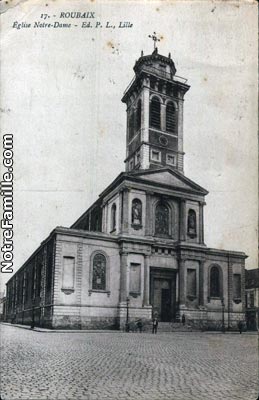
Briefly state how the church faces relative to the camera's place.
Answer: facing the viewer and to the right of the viewer
